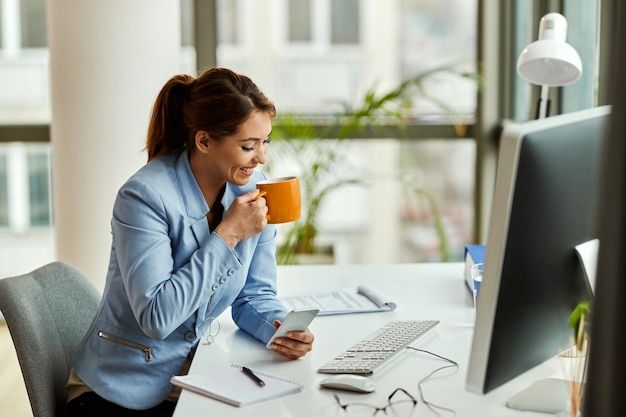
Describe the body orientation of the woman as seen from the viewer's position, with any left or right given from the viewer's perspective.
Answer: facing the viewer and to the right of the viewer

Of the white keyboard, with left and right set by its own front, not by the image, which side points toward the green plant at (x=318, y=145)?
right

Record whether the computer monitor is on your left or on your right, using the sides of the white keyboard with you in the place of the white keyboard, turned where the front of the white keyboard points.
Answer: on your left

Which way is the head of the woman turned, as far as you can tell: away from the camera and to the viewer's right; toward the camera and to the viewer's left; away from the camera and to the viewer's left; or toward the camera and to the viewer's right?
toward the camera and to the viewer's right

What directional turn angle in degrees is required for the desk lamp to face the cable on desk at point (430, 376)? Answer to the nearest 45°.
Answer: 0° — it already faces it

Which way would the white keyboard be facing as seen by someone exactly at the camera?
facing to the left of the viewer
